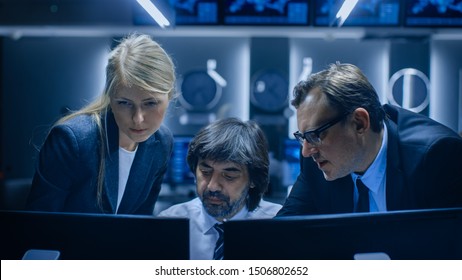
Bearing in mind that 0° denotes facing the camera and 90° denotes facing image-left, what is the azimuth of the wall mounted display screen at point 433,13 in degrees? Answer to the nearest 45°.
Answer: approximately 0°

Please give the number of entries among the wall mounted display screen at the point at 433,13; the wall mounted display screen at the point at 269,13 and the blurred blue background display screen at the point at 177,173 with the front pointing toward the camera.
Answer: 3
